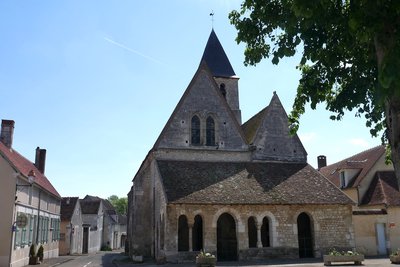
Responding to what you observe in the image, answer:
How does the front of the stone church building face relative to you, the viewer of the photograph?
facing the viewer

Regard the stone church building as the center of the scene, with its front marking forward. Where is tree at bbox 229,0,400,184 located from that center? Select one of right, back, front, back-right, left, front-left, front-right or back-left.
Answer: front
